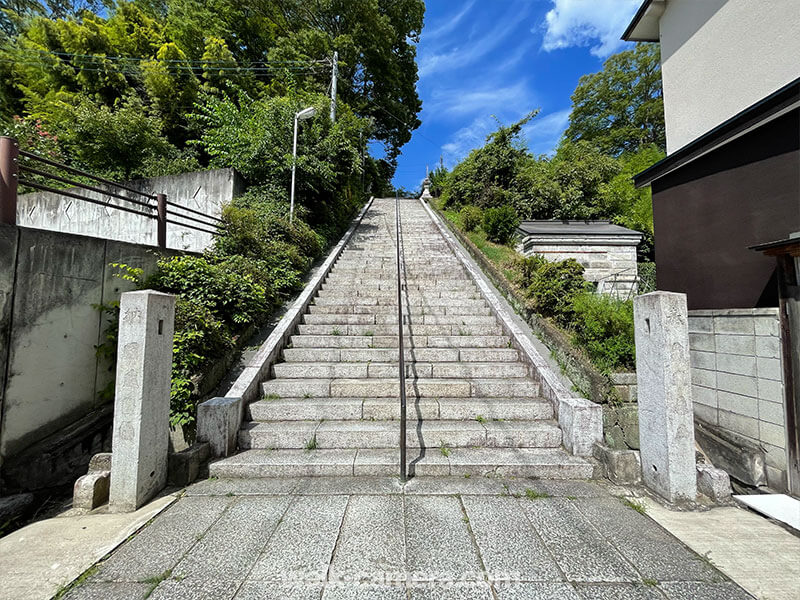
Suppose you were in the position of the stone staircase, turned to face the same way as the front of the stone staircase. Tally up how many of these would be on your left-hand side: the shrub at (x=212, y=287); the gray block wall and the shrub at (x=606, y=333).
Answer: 2

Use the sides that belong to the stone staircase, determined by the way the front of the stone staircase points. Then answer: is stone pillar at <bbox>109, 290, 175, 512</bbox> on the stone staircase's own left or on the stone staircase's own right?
on the stone staircase's own right

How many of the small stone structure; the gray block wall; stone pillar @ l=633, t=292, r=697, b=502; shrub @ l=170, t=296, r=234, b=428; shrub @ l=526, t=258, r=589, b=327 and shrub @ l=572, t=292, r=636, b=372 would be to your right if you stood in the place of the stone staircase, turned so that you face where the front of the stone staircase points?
1

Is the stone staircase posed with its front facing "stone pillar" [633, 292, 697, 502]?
no

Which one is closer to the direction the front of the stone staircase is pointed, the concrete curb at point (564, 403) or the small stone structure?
the concrete curb

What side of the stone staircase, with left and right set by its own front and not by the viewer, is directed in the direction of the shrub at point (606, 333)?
left

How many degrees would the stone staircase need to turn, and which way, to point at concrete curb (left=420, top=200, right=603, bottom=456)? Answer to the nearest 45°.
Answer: approximately 90° to its left

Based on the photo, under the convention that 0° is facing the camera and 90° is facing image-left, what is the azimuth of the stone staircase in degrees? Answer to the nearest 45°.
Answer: approximately 0°

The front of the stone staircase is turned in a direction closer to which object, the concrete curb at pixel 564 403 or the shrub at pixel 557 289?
the concrete curb

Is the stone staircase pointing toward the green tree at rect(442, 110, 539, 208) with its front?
no

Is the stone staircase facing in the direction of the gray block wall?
no

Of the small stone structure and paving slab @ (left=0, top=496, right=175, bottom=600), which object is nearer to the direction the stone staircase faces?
the paving slab

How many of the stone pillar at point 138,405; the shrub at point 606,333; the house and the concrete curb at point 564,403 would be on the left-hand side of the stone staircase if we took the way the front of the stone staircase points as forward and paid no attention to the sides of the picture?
3

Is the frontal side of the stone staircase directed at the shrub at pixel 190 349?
no

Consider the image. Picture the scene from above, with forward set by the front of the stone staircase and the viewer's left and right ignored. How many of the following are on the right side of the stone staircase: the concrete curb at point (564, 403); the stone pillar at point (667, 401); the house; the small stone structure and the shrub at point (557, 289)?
0

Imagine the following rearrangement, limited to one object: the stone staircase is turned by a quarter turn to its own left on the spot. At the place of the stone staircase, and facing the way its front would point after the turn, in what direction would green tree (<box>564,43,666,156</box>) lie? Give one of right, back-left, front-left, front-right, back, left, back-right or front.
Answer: front-left

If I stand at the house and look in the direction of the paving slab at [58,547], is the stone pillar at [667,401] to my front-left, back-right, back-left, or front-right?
front-left

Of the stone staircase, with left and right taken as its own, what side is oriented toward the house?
left

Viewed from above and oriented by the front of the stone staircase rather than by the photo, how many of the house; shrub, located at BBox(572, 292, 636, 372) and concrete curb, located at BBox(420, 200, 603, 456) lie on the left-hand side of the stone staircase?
3
